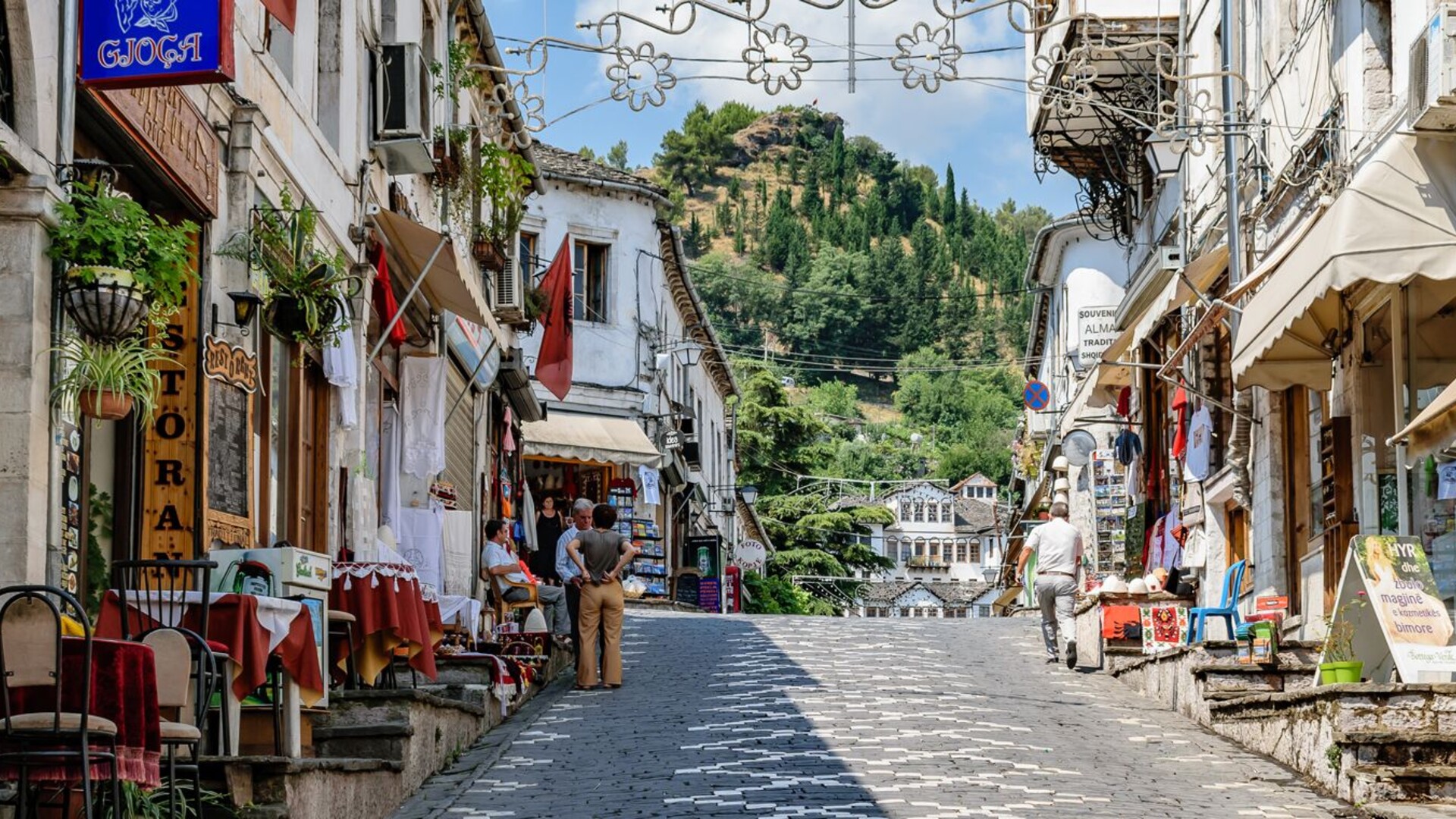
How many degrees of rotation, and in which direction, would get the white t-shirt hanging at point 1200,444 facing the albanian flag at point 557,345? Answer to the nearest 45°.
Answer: approximately 45° to its right

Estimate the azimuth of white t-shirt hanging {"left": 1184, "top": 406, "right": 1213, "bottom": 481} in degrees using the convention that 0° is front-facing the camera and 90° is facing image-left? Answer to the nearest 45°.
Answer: approximately 45°

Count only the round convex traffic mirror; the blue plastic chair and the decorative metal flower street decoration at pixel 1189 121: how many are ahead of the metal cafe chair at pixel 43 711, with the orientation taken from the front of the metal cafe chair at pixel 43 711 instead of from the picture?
3

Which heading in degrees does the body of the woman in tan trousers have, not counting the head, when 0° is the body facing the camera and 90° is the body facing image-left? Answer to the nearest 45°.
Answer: approximately 180°

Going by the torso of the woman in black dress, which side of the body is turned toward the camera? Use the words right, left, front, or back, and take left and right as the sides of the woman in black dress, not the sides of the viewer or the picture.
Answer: front

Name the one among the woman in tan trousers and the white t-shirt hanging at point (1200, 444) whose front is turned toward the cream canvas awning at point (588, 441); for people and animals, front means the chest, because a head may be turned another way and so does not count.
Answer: the woman in tan trousers

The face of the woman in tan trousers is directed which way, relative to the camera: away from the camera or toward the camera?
away from the camera

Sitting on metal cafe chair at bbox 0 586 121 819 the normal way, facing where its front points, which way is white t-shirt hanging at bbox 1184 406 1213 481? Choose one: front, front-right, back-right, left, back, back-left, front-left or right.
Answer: front

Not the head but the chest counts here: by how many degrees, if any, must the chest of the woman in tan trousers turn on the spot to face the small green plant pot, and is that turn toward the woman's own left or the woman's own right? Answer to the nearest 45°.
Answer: approximately 135° to the woman's own right

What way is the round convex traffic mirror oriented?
toward the camera

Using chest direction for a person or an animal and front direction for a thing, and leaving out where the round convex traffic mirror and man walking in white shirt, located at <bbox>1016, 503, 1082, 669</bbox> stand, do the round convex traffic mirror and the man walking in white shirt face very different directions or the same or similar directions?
very different directions

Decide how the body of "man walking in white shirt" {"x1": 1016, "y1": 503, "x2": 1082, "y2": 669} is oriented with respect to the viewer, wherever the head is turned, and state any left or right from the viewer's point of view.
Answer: facing away from the viewer

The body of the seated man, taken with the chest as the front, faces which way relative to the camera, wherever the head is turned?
to the viewer's right

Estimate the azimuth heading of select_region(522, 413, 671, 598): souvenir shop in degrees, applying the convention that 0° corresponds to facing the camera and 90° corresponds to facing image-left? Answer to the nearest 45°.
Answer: approximately 0°

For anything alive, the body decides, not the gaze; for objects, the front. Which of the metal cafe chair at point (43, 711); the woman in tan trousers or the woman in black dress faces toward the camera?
the woman in black dress

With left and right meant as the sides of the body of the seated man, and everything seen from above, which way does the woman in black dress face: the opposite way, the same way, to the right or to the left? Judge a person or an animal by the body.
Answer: to the right

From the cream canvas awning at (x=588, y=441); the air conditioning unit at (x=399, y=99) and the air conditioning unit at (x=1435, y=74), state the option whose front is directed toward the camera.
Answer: the cream canvas awning

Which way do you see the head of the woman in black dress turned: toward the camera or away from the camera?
toward the camera
